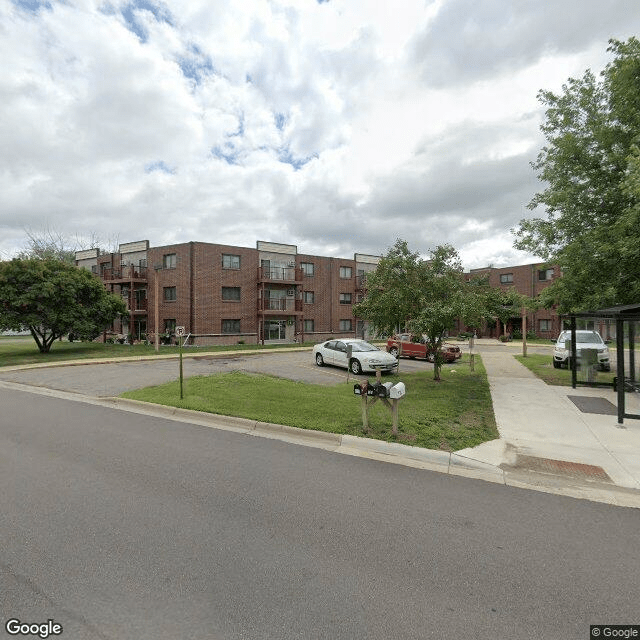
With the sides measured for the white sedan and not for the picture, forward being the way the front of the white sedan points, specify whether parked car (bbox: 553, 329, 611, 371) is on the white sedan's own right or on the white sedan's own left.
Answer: on the white sedan's own left

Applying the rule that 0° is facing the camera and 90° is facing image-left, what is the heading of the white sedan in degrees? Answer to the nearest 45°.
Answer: approximately 315°

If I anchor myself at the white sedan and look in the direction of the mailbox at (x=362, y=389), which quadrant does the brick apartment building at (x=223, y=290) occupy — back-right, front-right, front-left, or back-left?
back-right

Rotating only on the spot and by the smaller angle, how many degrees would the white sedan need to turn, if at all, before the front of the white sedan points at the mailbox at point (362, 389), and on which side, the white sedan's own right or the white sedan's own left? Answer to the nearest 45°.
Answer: approximately 45° to the white sedan's own right

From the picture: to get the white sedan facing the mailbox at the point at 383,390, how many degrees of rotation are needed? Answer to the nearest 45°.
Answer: approximately 45° to its right

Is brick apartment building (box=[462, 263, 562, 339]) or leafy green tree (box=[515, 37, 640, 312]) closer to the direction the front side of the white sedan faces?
the leafy green tree

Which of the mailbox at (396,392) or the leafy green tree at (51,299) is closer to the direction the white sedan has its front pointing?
the mailbox

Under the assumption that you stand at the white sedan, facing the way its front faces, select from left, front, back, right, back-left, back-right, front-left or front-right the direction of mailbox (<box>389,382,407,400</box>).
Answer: front-right

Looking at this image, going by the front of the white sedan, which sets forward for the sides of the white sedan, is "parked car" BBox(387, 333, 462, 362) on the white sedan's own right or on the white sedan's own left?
on the white sedan's own left

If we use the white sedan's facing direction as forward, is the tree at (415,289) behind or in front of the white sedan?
in front

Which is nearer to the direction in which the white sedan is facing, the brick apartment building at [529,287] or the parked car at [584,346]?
the parked car

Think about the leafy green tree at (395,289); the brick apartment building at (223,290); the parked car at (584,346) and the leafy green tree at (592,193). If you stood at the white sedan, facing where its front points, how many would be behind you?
1

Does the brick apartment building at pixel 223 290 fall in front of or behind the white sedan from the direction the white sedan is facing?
behind
